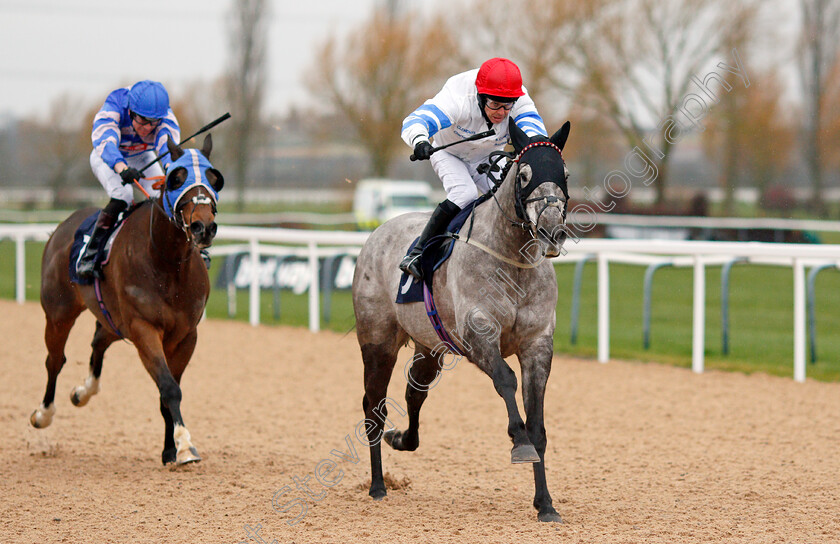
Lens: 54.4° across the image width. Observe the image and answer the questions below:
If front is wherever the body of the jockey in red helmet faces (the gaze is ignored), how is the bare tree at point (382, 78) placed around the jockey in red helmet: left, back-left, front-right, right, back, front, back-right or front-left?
back-left

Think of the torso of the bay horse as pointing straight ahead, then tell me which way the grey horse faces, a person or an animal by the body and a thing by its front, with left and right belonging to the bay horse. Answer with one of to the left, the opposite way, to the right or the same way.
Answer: the same way

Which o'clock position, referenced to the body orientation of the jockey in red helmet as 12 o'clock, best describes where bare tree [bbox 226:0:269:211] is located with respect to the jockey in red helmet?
The bare tree is roughly at 7 o'clock from the jockey in red helmet.

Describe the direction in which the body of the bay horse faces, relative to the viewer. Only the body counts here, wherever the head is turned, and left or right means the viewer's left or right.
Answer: facing the viewer and to the right of the viewer

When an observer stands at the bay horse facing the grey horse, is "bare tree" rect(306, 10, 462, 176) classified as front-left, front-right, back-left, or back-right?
back-left

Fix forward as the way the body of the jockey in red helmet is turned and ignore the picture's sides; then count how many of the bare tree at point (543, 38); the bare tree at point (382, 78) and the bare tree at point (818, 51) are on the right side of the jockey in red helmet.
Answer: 0

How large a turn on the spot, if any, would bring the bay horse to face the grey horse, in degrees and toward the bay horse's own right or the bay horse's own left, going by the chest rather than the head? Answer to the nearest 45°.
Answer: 0° — it already faces it

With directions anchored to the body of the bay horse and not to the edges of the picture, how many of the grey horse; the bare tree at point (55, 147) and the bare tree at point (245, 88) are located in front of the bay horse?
1

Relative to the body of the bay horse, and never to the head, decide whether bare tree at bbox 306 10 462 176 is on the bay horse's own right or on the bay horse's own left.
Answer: on the bay horse's own left

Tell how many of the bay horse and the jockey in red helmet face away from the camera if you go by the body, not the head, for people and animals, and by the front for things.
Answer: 0
